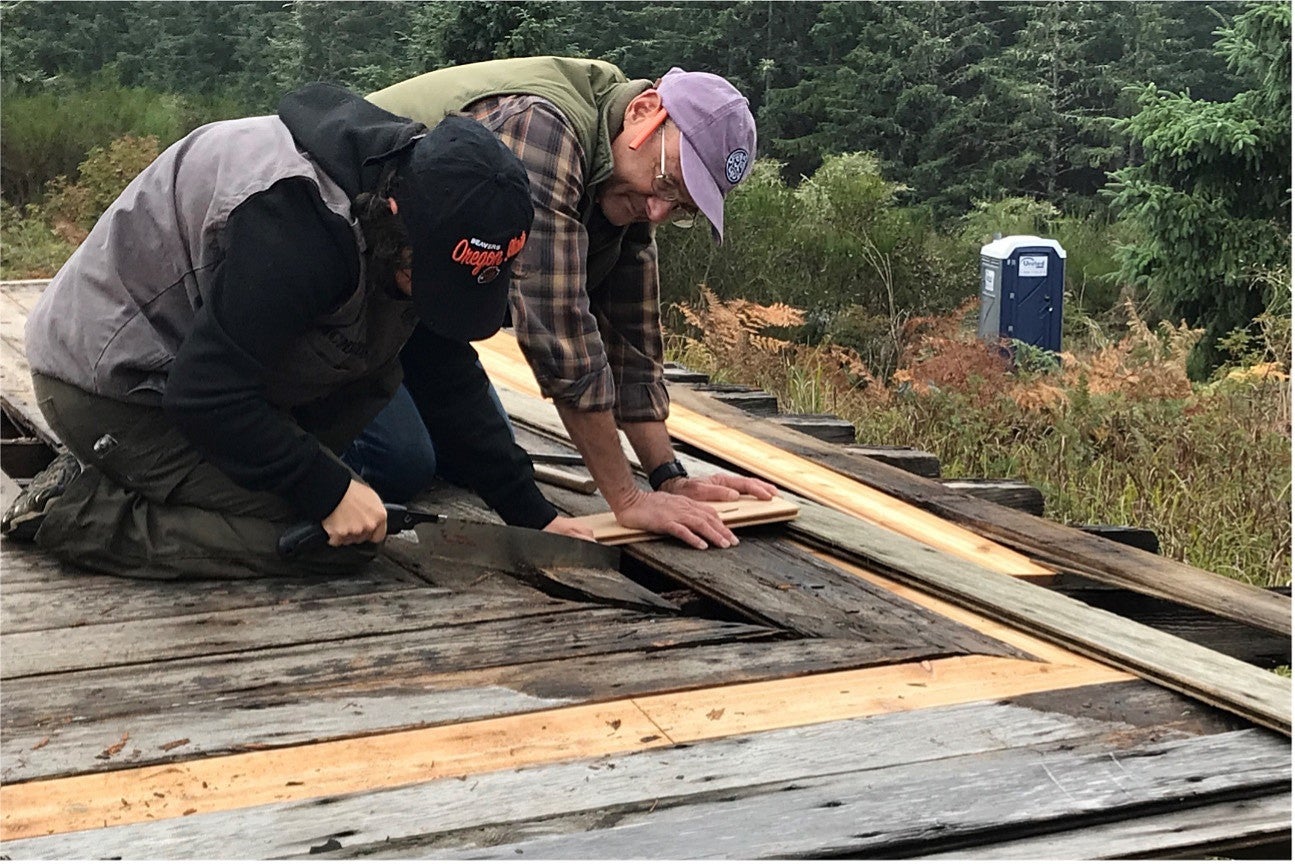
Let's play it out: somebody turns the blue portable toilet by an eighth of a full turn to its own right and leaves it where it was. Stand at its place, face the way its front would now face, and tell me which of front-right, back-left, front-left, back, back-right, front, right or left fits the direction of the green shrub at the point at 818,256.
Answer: right

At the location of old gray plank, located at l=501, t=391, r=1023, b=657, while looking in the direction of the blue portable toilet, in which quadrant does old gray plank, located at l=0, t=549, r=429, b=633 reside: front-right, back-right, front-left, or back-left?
back-left

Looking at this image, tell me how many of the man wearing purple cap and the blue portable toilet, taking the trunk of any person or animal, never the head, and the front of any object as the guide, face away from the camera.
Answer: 0

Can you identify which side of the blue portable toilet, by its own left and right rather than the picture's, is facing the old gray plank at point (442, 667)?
front

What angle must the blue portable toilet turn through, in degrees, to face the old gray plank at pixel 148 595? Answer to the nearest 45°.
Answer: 0° — it already faces it

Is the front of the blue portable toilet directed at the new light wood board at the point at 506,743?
yes

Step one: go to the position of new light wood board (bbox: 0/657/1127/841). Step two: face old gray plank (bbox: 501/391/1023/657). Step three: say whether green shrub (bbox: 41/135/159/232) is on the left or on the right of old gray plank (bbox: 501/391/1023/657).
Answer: left
